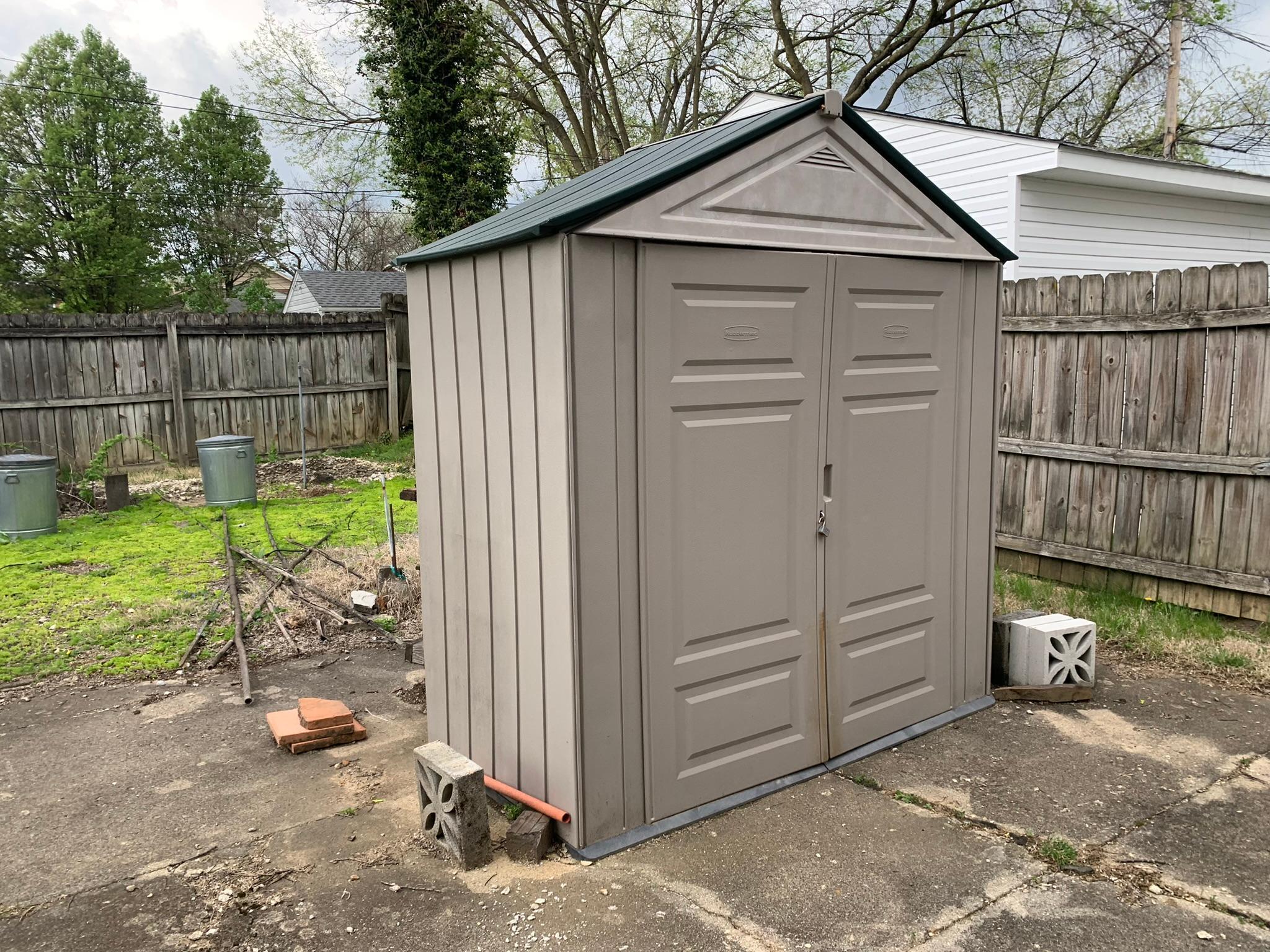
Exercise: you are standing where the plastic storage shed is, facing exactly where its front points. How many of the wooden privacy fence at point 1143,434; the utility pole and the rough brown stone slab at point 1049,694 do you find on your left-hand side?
3

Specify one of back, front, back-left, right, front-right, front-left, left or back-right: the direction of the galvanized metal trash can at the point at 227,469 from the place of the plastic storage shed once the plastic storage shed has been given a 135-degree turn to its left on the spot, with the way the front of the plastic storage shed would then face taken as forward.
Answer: front-left

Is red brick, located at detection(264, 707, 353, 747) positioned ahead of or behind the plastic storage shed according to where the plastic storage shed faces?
behind

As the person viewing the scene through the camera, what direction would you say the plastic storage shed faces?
facing the viewer and to the right of the viewer

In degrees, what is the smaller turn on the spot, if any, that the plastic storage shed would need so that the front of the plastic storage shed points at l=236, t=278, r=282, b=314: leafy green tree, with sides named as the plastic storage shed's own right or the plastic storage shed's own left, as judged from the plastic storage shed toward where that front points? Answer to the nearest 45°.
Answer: approximately 180°

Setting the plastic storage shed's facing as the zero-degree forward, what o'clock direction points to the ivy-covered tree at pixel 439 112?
The ivy-covered tree is roughly at 7 o'clock from the plastic storage shed.

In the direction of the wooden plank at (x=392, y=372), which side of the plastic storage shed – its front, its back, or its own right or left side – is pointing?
back

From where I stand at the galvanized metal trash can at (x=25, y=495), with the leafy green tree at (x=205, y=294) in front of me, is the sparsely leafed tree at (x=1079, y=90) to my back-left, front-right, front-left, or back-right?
front-right

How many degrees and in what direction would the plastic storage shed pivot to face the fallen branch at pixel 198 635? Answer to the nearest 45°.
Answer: approximately 180°

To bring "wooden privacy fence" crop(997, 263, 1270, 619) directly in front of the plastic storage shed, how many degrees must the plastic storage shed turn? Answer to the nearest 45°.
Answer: approximately 90° to its left

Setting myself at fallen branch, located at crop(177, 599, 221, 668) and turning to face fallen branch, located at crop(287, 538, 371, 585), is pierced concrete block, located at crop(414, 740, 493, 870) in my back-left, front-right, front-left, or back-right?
back-right

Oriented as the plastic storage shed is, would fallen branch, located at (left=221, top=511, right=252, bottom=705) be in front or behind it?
behind

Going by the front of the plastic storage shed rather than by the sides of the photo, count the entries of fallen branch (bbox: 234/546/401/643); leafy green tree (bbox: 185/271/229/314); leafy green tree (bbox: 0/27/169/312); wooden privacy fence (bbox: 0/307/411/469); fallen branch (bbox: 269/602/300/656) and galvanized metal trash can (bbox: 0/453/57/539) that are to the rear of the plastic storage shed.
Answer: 6

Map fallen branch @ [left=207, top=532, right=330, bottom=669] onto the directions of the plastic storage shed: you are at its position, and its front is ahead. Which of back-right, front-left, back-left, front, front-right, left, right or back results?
back

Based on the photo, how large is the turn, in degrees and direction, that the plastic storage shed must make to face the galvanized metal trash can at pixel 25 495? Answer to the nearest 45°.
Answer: approximately 180°

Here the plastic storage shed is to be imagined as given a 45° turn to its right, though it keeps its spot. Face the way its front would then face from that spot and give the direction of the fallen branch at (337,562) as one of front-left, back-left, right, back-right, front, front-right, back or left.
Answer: back-right
